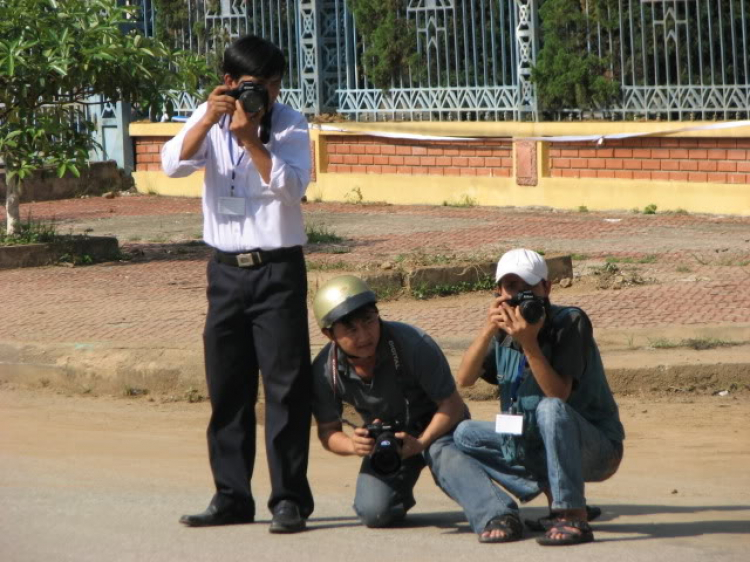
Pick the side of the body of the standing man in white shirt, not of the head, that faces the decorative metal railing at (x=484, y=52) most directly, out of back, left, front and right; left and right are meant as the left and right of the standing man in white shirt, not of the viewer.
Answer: back

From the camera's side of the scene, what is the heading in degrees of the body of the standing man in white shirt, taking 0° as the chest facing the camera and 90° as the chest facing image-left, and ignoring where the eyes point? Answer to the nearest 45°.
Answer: approximately 0°

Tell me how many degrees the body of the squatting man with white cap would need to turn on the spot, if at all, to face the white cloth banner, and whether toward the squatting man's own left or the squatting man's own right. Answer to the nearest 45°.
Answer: approximately 135° to the squatting man's own right

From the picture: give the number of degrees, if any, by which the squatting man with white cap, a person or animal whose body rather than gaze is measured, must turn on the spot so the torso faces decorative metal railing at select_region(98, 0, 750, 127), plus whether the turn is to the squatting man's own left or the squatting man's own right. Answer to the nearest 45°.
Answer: approximately 135° to the squatting man's own right

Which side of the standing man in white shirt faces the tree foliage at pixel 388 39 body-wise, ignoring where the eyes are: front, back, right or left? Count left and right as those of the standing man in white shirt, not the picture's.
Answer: back

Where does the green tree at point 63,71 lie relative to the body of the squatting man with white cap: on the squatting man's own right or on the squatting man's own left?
on the squatting man's own right

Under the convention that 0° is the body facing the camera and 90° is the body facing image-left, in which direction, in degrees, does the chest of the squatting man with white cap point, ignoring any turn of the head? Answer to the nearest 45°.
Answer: approximately 45°
